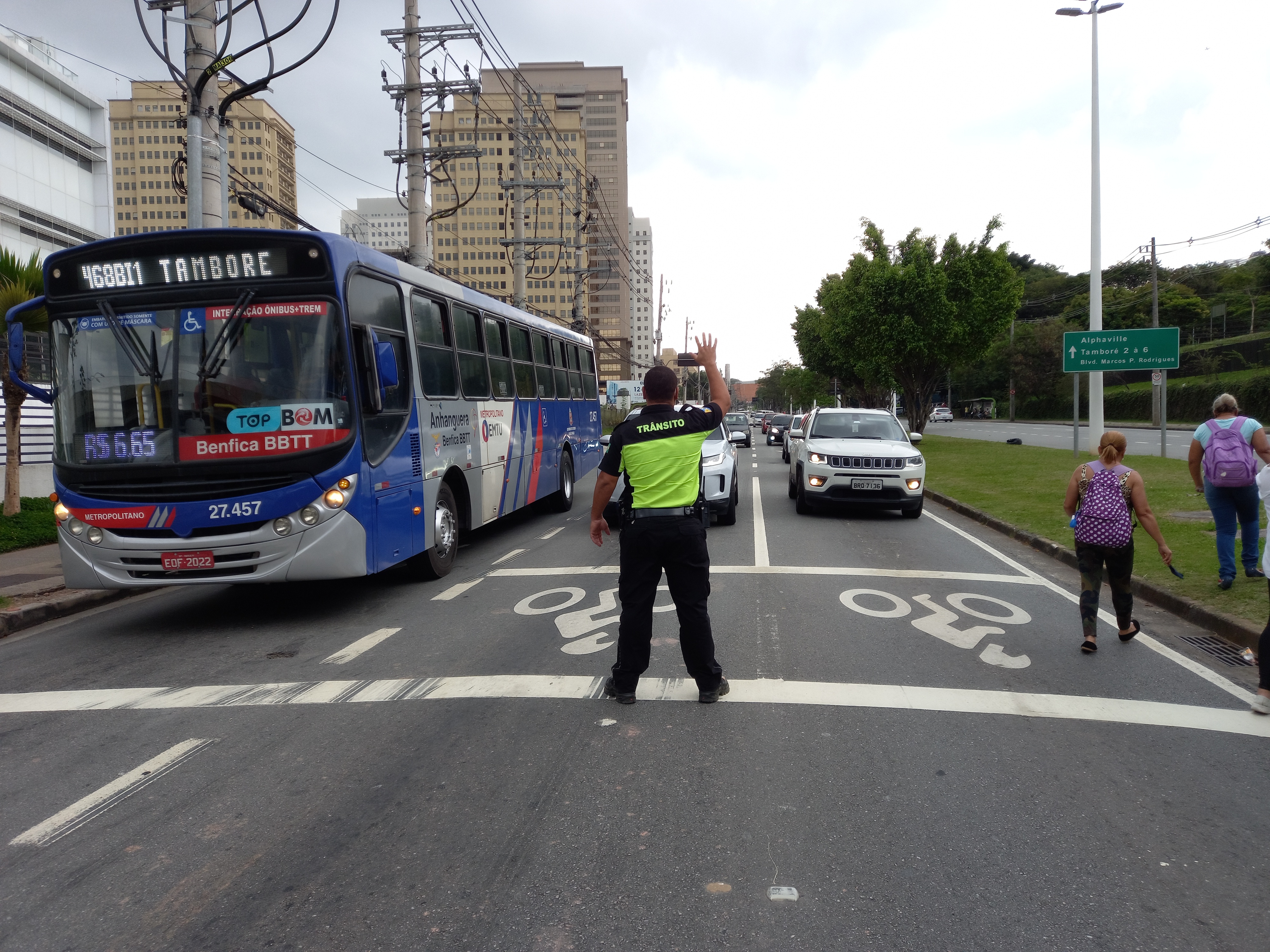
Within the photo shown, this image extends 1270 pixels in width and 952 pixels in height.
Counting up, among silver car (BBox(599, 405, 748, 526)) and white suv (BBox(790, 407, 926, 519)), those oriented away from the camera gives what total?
0

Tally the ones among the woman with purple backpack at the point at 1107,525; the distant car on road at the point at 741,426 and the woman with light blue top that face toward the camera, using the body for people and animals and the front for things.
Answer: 1

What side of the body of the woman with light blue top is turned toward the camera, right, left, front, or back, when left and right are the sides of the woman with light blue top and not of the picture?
back

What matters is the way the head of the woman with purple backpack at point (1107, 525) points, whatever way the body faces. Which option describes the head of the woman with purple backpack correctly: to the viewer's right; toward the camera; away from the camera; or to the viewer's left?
away from the camera

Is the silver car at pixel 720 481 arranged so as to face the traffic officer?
yes

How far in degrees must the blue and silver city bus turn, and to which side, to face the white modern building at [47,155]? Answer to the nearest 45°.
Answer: approximately 135° to its right

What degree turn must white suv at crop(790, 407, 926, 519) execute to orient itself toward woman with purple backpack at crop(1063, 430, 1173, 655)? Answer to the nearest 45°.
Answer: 0° — it already faces them

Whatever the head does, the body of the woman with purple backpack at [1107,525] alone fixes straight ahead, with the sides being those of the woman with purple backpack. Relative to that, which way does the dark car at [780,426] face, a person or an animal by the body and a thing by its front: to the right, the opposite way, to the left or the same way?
the opposite way

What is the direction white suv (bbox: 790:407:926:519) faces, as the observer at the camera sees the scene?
facing the viewer

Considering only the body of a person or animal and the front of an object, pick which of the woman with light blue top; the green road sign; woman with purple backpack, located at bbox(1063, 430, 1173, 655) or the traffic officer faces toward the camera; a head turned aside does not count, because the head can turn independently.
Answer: the green road sign

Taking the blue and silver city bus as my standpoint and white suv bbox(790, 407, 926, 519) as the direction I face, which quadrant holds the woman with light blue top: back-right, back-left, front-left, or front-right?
front-right

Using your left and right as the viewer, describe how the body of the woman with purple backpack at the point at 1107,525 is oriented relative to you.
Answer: facing away from the viewer

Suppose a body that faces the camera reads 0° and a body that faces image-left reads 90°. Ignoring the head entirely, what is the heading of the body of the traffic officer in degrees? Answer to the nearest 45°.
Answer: approximately 180°

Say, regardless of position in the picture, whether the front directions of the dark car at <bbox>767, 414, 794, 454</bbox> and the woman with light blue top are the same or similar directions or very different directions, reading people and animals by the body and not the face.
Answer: very different directions

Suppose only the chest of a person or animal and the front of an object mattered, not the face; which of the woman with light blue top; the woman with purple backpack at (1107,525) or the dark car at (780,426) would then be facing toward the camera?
the dark car

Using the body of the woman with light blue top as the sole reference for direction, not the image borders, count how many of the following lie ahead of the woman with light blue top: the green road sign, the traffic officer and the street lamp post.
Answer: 2

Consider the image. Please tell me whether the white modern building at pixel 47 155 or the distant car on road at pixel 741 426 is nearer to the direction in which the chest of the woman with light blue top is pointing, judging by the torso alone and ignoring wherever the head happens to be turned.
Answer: the distant car on road

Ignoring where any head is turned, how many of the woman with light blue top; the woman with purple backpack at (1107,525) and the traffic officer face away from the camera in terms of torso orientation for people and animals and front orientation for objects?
3

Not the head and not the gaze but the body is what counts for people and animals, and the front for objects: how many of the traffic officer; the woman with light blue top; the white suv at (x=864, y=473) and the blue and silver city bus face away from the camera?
2

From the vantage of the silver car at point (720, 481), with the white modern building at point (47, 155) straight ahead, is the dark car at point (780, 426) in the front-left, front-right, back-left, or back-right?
front-right

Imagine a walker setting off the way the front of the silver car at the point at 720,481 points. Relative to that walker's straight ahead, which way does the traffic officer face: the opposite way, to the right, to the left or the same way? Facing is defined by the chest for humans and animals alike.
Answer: the opposite way
